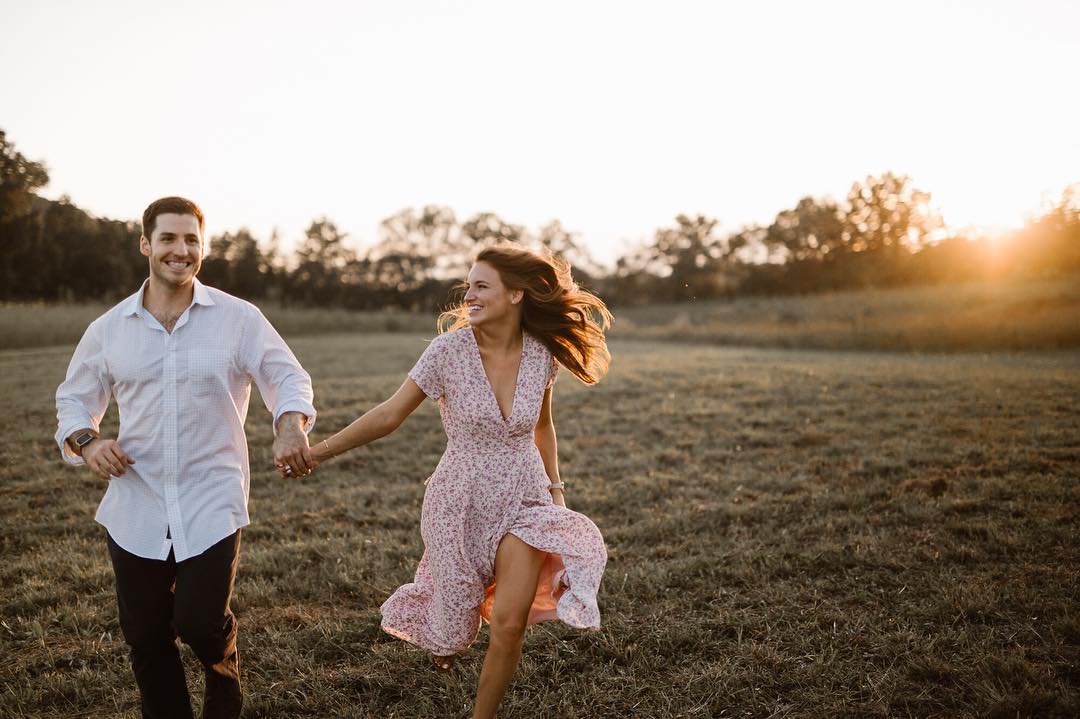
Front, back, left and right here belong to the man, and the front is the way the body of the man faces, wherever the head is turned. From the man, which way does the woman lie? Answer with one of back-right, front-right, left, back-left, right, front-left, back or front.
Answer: left

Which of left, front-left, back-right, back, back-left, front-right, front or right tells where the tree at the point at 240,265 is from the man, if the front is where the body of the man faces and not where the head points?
back

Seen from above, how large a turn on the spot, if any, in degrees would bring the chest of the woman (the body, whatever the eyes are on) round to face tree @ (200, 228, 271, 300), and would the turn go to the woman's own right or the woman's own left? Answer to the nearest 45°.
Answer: approximately 180°

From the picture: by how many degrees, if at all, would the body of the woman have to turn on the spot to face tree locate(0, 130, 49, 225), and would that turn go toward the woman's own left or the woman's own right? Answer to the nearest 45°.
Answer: approximately 135° to the woman's own right

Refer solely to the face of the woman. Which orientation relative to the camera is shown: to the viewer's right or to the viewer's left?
to the viewer's left

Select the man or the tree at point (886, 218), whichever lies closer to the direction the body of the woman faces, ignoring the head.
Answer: the man

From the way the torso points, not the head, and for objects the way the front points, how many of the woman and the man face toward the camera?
2

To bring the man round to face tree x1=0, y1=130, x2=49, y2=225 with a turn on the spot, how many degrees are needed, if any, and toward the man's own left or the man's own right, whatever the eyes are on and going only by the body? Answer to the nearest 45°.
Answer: approximately 180°

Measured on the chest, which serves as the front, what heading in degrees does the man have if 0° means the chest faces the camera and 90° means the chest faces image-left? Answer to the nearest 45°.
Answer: approximately 0°

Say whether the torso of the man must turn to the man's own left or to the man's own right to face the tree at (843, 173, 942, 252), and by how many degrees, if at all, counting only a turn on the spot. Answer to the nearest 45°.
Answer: approximately 135° to the man's own left

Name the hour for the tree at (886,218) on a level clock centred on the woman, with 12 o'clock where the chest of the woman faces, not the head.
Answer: The tree is roughly at 7 o'clock from the woman.
